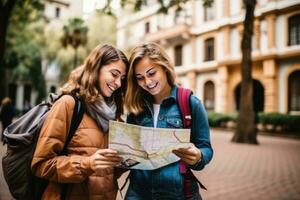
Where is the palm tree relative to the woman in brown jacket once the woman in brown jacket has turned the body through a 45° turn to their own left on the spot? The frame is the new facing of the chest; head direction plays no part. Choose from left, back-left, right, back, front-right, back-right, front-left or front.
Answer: left

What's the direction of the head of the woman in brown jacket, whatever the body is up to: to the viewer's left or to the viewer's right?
to the viewer's right

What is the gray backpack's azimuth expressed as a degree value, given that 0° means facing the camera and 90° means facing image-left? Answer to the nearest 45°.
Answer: approximately 90°

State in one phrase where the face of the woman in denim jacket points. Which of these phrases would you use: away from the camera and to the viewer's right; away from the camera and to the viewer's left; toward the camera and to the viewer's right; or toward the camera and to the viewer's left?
toward the camera and to the viewer's left

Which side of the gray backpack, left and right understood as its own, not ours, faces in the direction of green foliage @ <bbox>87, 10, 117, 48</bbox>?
right
